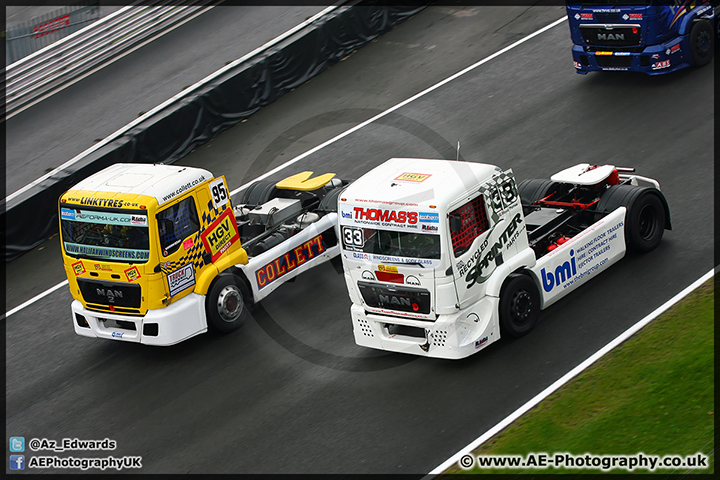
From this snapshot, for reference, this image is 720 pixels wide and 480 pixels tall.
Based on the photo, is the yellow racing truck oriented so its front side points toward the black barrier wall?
no

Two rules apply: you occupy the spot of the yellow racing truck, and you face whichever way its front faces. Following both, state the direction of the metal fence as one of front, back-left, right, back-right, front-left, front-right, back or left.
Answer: back-right

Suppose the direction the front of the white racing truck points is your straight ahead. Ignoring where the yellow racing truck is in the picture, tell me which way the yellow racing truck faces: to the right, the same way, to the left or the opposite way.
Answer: the same way

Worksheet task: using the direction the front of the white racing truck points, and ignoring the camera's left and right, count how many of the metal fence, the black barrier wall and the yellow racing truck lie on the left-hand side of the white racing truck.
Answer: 0

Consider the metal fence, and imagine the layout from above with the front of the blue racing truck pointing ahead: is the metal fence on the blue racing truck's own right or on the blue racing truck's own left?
on the blue racing truck's own right

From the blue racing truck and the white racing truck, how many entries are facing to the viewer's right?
0

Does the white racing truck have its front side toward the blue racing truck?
no

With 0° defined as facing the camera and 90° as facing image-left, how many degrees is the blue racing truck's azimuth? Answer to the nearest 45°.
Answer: approximately 45°

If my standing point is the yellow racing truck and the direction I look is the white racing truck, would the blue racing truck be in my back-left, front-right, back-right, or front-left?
front-left

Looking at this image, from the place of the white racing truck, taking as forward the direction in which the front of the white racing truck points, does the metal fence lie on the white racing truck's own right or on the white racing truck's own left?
on the white racing truck's own right

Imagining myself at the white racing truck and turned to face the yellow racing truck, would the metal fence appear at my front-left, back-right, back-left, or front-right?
front-right

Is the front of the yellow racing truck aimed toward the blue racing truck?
no

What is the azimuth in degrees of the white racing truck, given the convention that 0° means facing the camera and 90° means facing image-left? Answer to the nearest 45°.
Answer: approximately 45°

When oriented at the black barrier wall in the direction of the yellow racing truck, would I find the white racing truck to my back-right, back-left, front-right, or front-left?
front-left

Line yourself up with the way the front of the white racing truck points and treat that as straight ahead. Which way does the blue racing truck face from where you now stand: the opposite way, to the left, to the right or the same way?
the same way

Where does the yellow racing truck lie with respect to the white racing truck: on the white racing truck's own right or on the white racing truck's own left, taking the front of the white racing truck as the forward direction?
on the white racing truck's own right

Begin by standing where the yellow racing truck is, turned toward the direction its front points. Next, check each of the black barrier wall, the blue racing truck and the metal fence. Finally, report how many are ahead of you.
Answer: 0

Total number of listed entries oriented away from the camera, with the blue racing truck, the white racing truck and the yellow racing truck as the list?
0
